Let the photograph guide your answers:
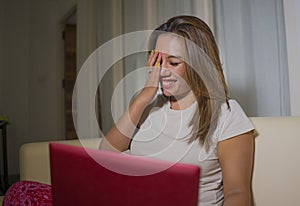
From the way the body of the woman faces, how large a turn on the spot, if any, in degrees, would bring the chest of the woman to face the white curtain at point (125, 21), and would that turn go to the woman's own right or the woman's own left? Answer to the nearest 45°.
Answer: approximately 135° to the woman's own right

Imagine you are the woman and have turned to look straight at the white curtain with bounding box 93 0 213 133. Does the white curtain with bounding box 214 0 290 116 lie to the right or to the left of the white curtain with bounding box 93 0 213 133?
right

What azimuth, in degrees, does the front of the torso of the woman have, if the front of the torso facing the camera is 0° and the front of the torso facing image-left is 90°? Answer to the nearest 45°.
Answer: approximately 45°

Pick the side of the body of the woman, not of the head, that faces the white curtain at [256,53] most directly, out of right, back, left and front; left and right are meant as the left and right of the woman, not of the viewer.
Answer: back
